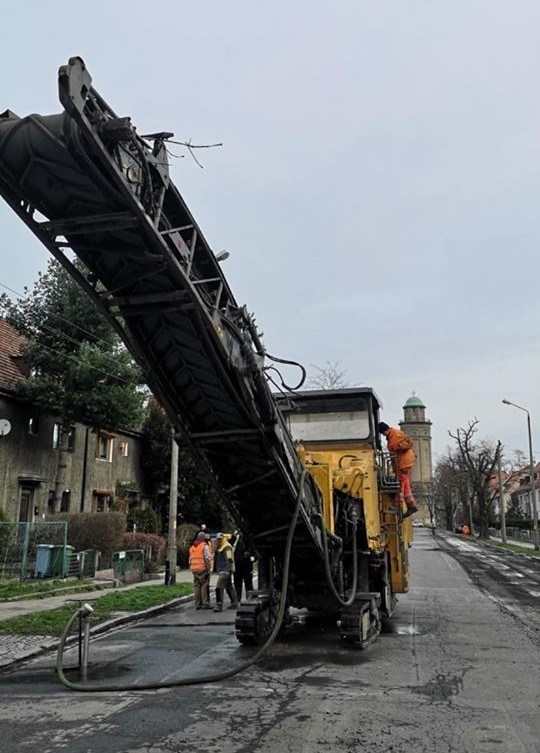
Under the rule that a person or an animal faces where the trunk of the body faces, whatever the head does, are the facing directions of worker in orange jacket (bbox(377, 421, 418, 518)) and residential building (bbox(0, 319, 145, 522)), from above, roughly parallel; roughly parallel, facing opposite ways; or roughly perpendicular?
roughly parallel, facing opposite ways

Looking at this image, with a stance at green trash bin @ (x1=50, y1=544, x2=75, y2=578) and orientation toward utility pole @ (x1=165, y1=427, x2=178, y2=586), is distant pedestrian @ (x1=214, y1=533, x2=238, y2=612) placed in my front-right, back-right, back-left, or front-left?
front-right

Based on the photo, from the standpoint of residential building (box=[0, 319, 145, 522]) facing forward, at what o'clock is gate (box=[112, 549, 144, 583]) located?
The gate is roughly at 1 o'clock from the residential building.

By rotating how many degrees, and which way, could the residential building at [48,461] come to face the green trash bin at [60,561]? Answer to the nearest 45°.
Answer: approximately 45° to its right

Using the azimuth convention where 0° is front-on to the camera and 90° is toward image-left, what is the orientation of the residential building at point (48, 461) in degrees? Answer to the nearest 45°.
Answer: approximately 315°

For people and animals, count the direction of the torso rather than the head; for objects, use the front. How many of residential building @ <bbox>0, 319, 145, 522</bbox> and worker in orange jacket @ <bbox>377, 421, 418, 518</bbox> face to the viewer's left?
1

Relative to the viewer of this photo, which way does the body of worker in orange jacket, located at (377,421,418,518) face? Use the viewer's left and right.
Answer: facing to the left of the viewer

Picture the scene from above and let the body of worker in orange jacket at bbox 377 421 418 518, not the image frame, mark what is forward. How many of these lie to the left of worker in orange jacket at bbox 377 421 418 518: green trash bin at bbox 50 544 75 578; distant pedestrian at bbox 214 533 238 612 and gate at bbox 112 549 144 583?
0

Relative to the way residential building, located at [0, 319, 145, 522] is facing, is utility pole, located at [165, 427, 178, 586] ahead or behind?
ahead

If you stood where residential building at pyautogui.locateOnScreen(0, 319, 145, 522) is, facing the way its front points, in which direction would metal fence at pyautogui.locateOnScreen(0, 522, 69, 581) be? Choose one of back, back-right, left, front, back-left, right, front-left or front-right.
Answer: front-right

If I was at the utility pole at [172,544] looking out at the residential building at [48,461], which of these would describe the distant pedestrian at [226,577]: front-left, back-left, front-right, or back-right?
back-left

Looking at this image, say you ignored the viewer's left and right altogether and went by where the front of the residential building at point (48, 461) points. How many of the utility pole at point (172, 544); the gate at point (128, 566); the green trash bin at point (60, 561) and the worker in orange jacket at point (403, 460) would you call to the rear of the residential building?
0

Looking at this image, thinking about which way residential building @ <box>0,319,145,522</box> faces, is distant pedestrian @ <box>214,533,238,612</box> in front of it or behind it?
in front
